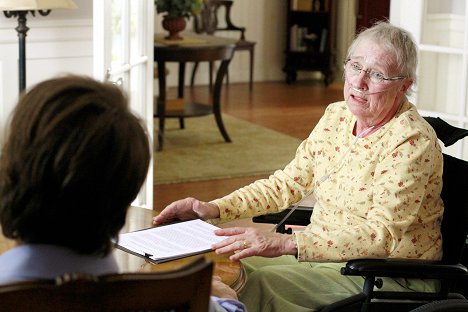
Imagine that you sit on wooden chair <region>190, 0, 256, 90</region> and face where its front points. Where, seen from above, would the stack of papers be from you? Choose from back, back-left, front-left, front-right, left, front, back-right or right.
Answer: front-right

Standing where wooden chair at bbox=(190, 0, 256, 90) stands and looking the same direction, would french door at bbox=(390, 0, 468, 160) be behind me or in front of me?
in front

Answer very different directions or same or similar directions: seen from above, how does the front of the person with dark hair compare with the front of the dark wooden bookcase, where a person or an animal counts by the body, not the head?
very different directions

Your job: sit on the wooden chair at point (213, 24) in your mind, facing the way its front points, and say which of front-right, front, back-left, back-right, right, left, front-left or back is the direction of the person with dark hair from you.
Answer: front-right

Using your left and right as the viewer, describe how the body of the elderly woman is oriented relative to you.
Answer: facing the viewer and to the left of the viewer

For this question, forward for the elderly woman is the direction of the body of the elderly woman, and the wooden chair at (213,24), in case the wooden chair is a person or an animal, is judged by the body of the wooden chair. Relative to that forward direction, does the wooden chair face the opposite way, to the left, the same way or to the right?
to the left

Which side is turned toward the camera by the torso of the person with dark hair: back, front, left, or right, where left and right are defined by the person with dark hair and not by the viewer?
back

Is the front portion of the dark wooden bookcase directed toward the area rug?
yes

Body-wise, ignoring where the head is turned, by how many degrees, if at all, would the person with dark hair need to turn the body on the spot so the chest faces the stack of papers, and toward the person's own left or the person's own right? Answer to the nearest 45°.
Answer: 0° — they already face it

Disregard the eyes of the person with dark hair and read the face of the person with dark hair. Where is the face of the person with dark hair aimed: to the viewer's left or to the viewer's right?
to the viewer's right

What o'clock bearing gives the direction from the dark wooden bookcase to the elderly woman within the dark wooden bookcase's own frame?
The elderly woman is roughly at 12 o'clock from the dark wooden bookcase.
